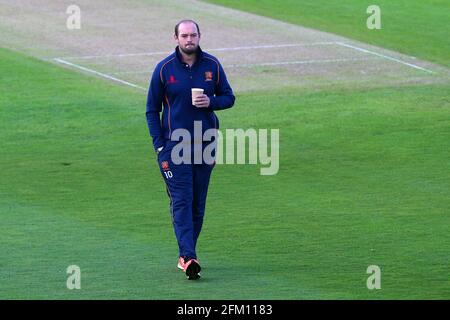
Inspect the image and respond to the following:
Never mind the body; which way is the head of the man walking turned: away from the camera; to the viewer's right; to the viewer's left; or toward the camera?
toward the camera

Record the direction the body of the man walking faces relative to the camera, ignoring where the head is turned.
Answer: toward the camera
